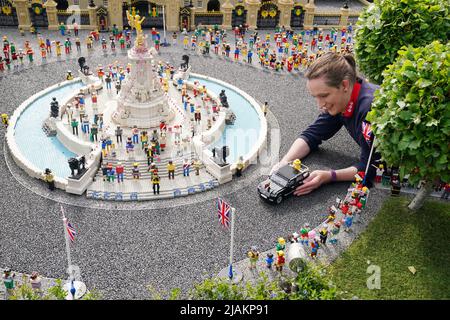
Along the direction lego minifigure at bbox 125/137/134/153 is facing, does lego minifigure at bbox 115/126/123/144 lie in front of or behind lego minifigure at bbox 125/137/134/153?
behind

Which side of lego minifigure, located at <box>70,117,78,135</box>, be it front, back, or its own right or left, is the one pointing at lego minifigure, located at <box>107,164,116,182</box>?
front

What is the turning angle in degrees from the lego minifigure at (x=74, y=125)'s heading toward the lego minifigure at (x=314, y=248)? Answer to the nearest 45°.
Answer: approximately 45° to its left

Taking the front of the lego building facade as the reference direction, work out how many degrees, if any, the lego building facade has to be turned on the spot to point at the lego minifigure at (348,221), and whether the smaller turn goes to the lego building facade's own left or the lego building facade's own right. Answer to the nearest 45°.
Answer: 0° — it already faces it

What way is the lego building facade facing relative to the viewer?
toward the camera

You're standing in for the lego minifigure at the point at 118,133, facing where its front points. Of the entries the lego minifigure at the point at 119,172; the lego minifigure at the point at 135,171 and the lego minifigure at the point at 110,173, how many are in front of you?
3

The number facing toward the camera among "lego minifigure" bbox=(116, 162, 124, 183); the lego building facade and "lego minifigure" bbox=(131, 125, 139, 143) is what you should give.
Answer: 3

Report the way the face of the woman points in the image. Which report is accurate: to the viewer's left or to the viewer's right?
to the viewer's left

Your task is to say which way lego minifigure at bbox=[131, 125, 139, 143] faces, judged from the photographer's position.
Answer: facing the viewer

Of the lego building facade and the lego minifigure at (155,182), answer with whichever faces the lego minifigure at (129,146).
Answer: the lego building facade

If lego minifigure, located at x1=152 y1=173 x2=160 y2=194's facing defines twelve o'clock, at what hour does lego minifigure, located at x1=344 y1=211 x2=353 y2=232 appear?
lego minifigure, located at x1=344 y1=211 x2=353 y2=232 is roughly at 10 o'clock from lego minifigure, located at x1=152 y1=173 x2=160 y2=194.

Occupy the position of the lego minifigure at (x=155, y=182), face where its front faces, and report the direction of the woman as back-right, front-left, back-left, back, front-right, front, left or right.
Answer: left

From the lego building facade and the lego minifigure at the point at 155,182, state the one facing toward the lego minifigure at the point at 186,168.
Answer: the lego building facade

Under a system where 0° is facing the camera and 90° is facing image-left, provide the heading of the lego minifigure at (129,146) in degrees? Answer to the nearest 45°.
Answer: approximately 0°

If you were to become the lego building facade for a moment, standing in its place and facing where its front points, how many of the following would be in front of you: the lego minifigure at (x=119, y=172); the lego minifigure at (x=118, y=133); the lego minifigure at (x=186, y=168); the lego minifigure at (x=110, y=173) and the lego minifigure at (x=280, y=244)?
5

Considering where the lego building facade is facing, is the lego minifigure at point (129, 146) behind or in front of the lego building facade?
in front

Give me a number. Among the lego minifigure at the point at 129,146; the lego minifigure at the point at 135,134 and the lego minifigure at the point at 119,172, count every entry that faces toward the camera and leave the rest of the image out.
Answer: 3

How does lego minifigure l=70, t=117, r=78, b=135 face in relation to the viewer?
toward the camera
